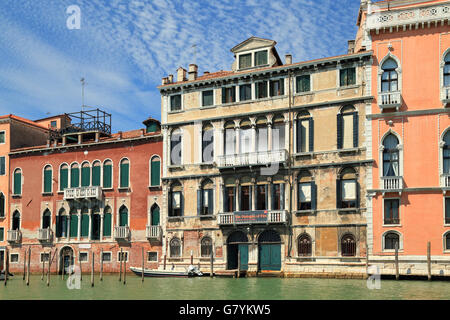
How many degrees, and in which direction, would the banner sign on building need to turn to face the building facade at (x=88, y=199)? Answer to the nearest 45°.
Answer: approximately 135° to its right

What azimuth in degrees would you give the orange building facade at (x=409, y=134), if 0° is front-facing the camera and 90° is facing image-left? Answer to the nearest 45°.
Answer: approximately 0°

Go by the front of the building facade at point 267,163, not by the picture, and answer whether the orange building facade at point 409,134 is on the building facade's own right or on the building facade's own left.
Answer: on the building facade's own left

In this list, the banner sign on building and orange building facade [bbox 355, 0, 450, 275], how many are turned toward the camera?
2

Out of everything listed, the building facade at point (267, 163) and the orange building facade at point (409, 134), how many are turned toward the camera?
2

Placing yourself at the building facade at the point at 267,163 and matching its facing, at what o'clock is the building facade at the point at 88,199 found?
the building facade at the point at 88,199 is roughly at 4 o'clock from the building facade at the point at 267,163.

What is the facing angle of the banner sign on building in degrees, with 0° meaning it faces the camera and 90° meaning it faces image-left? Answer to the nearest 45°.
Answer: approximately 0°
